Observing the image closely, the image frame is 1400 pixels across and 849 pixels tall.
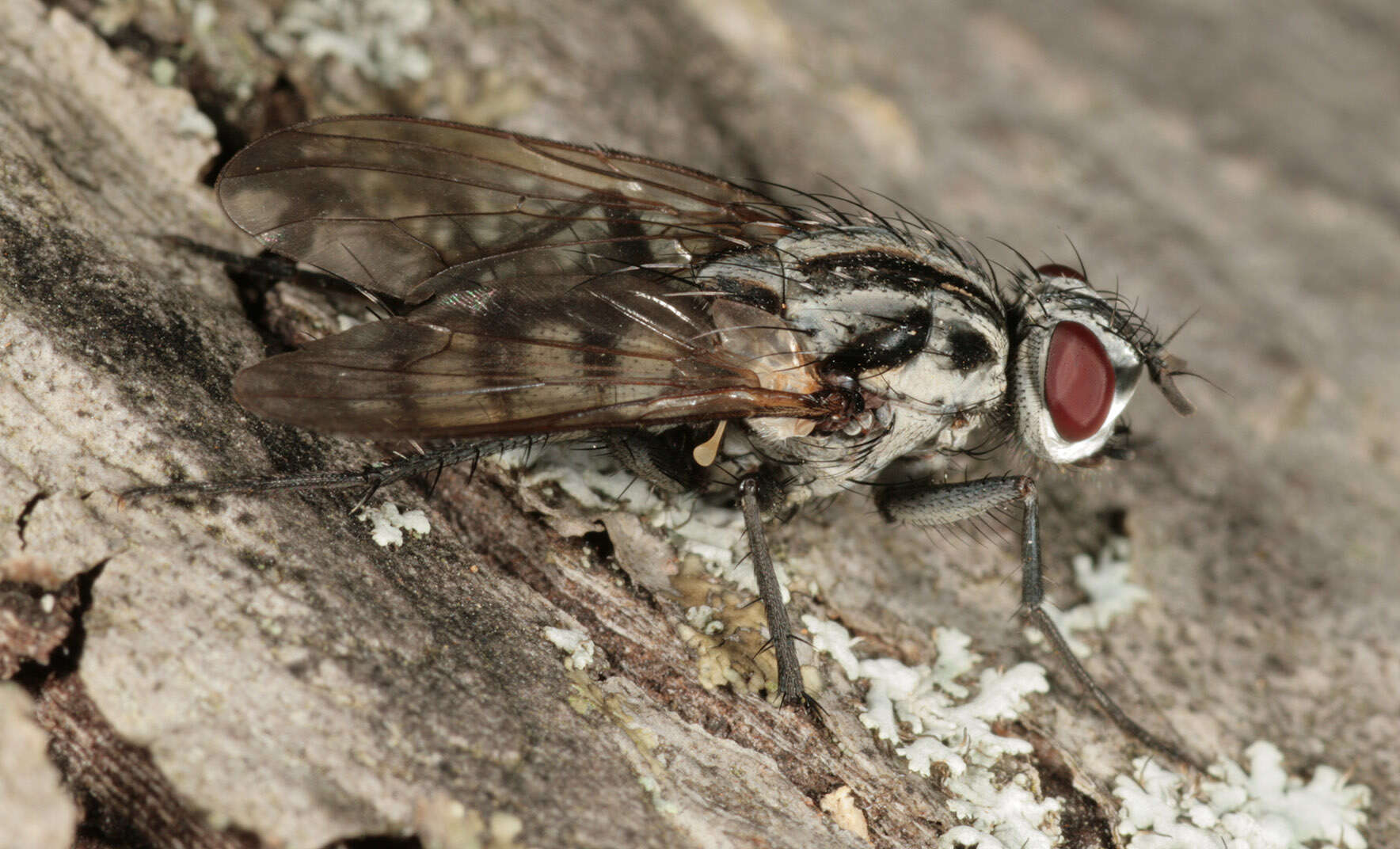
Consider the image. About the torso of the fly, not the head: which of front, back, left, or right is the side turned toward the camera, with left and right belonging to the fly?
right
